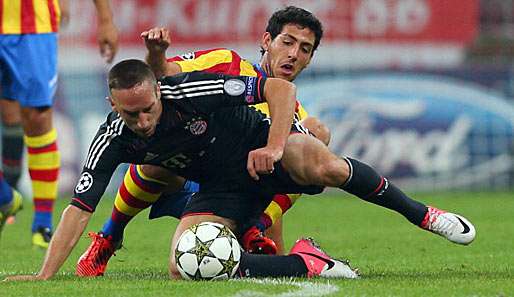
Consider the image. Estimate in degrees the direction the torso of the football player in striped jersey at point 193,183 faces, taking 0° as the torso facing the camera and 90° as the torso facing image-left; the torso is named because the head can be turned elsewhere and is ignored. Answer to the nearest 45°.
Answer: approximately 0°

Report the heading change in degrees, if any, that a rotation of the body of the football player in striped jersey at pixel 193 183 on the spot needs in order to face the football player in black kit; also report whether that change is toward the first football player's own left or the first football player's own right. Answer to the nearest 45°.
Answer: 0° — they already face them
